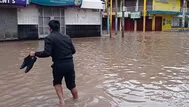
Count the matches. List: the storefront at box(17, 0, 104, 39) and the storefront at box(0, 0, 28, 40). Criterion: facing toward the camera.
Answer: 2

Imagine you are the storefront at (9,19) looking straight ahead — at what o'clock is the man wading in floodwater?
The man wading in floodwater is roughly at 12 o'clock from the storefront.

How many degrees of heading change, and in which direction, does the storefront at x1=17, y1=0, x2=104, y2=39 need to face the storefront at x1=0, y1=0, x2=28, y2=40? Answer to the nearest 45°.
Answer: approximately 45° to its right

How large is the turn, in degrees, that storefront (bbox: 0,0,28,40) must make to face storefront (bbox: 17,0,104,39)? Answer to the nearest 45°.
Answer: approximately 135° to its left

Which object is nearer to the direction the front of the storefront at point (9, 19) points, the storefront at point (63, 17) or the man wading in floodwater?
the man wading in floodwater

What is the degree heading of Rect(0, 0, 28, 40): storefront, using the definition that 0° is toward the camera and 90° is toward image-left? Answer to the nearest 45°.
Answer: approximately 0°

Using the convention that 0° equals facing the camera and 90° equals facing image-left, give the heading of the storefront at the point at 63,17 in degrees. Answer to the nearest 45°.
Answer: approximately 0°

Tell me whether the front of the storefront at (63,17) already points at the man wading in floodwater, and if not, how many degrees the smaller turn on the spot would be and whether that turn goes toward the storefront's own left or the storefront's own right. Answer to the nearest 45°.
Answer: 0° — it already faces them
